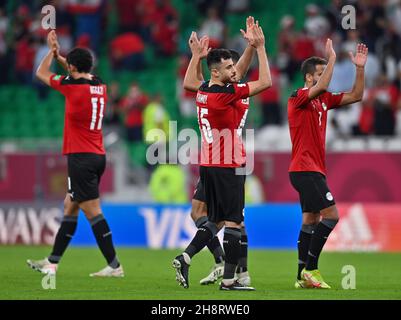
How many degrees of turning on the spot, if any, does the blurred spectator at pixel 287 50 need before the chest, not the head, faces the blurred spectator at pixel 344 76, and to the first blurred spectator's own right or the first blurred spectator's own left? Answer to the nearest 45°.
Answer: approximately 45° to the first blurred spectator's own left

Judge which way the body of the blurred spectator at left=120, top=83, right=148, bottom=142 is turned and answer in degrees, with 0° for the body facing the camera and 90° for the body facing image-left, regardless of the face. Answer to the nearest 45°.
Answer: approximately 0°

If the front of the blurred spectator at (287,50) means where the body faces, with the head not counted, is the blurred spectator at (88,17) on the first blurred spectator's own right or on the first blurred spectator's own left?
on the first blurred spectator's own right

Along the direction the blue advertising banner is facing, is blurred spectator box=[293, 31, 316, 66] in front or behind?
behind

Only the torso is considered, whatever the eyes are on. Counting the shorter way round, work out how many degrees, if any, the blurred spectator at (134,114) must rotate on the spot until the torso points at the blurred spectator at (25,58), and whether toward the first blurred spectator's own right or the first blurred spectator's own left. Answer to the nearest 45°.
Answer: approximately 135° to the first blurred spectator's own right

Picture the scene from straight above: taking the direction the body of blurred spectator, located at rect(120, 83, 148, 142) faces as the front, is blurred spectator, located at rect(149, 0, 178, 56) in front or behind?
behind

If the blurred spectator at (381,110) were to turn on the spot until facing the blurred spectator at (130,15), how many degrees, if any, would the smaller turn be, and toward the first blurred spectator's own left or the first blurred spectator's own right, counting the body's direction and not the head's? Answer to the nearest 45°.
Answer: approximately 135° to the first blurred spectator's own right

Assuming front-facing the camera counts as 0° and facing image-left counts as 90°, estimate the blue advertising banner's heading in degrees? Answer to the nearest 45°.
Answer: approximately 0°
